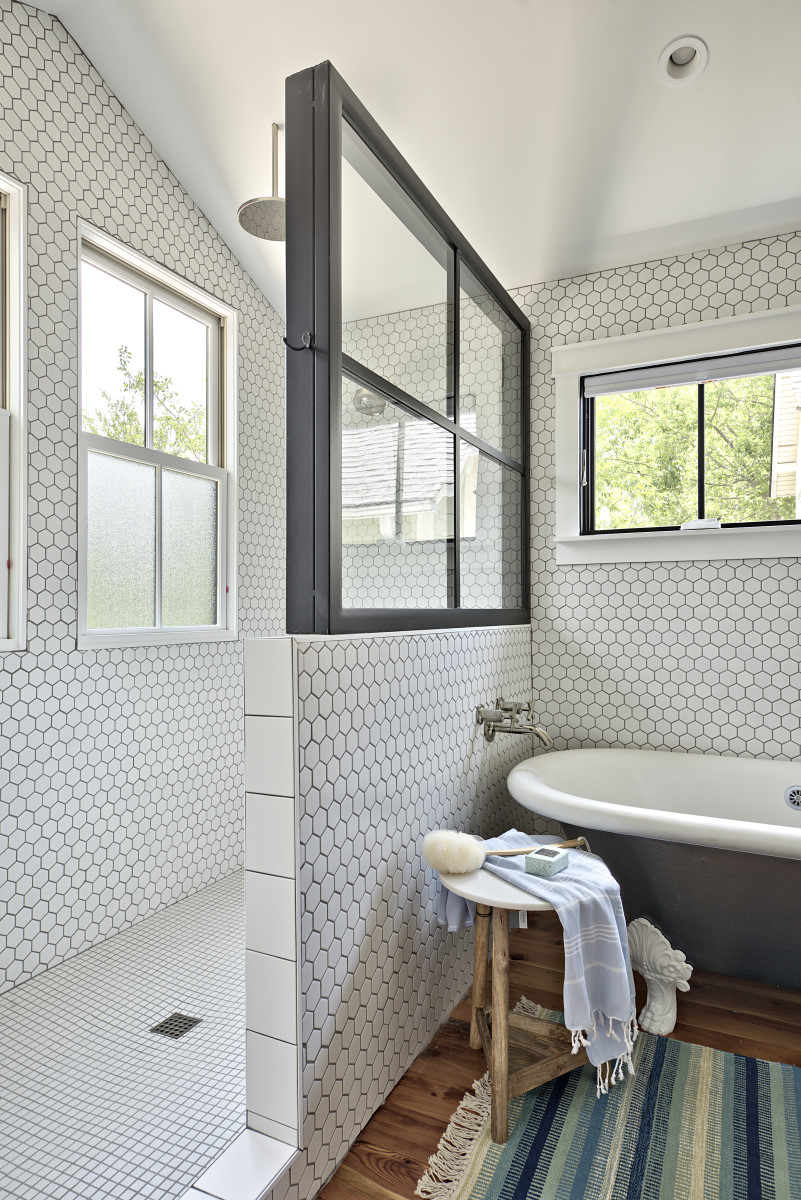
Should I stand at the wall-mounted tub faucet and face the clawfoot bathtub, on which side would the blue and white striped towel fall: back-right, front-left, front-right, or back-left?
front-right

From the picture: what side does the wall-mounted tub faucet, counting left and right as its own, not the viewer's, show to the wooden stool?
right

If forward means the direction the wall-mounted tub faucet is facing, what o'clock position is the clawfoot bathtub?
The clawfoot bathtub is roughly at 1 o'clock from the wall-mounted tub faucet.

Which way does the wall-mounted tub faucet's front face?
to the viewer's right

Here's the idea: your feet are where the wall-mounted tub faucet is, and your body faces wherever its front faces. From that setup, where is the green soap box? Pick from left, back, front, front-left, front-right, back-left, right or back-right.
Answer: right

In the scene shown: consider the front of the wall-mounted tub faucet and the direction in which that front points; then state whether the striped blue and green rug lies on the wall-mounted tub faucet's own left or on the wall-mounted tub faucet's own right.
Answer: on the wall-mounted tub faucet's own right

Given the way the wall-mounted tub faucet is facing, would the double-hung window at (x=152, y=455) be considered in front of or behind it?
behind
